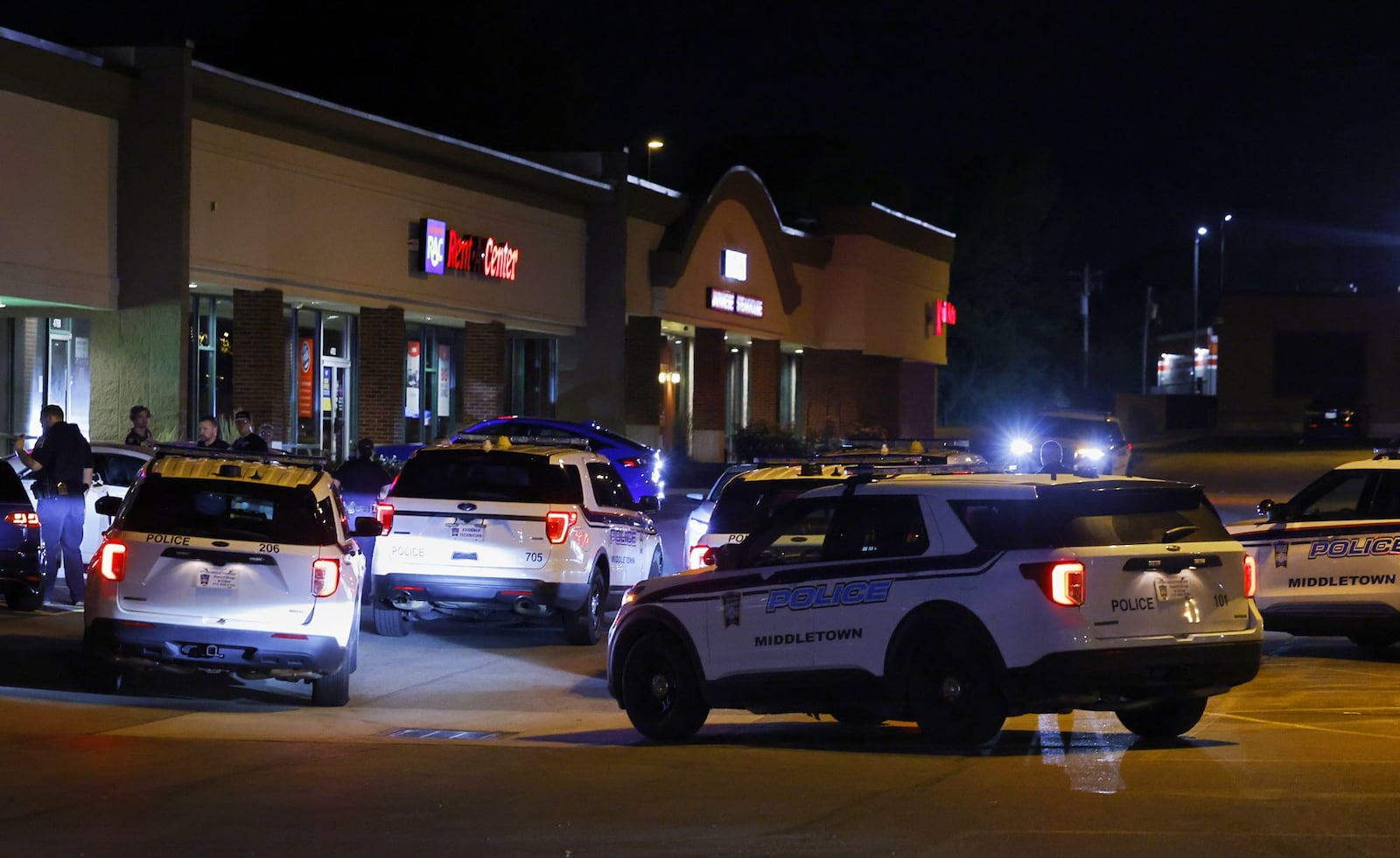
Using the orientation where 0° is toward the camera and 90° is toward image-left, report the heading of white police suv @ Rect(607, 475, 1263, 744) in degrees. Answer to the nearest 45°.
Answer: approximately 135°

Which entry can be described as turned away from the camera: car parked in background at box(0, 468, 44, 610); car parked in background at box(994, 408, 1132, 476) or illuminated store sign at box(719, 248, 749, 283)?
car parked in background at box(0, 468, 44, 610)

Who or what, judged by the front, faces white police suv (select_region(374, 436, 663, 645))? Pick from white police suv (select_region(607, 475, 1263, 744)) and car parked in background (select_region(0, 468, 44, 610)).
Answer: white police suv (select_region(607, 475, 1263, 744))

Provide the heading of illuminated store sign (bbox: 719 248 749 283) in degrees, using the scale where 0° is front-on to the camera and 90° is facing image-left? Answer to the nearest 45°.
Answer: approximately 315°

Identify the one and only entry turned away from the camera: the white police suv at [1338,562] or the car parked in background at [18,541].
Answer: the car parked in background

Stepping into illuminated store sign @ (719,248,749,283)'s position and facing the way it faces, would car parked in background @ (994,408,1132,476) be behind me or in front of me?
in front

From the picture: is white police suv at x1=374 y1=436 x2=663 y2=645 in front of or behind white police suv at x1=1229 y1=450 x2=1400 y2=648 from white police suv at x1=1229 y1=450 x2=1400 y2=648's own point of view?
in front

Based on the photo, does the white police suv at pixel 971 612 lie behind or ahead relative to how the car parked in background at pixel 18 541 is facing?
behind

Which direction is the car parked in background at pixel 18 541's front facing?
away from the camera

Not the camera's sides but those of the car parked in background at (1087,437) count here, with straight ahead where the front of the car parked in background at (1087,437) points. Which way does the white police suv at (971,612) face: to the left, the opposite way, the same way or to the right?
to the right

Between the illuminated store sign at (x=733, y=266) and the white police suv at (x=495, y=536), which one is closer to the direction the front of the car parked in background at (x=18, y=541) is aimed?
the illuminated store sign

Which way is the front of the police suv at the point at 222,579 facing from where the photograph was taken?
facing away from the viewer

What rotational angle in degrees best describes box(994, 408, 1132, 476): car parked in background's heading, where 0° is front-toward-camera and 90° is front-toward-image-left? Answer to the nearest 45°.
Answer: approximately 45°
